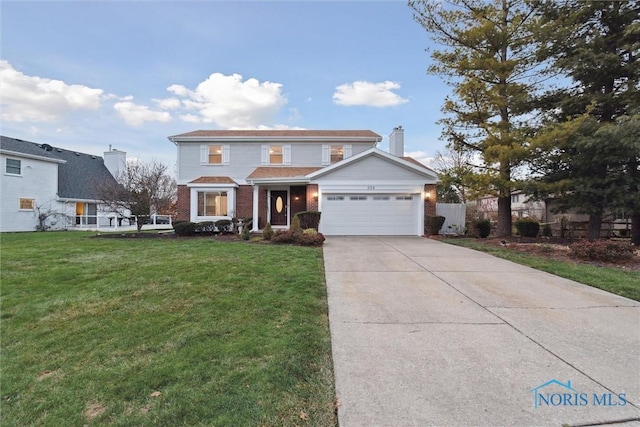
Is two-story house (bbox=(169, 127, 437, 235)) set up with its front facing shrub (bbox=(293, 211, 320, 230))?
yes

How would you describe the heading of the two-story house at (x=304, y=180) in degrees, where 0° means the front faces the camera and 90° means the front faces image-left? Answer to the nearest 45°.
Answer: approximately 0°

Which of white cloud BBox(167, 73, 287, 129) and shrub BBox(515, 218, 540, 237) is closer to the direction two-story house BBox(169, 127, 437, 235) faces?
the shrub

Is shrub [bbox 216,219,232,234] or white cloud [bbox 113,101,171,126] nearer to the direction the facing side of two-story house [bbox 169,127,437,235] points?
the shrub

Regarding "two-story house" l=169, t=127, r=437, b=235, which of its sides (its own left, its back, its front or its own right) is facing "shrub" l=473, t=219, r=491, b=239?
left

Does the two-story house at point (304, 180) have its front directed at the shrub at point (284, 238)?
yes

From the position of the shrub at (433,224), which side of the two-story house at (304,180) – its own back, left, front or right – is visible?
left
